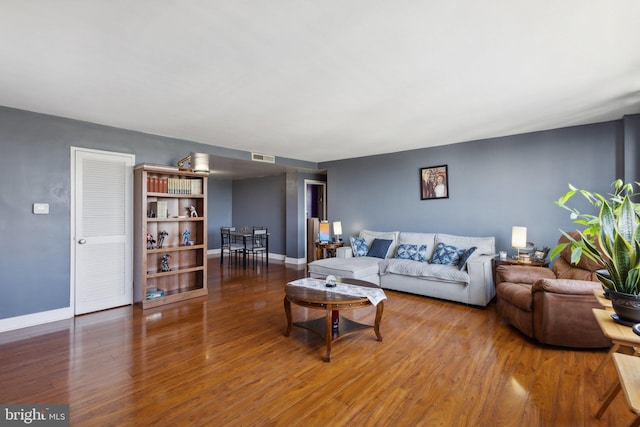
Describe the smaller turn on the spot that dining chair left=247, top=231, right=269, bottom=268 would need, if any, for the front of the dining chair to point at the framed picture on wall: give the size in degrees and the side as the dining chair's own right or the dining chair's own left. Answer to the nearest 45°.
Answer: approximately 180°

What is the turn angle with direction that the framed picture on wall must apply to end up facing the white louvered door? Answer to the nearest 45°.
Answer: approximately 45° to its right

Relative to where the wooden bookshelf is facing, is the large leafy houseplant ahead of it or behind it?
ahead

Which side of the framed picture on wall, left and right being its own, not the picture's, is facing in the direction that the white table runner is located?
front

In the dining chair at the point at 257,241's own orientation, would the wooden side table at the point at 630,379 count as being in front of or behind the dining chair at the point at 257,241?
behind

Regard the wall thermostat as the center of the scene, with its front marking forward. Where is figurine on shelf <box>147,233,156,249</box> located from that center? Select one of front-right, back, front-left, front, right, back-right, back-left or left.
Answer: left

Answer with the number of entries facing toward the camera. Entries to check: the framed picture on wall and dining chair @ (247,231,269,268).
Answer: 1

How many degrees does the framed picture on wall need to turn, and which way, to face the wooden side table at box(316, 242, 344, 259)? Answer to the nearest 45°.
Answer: approximately 90° to its right

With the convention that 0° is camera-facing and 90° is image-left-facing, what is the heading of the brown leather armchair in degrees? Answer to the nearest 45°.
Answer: approximately 45°

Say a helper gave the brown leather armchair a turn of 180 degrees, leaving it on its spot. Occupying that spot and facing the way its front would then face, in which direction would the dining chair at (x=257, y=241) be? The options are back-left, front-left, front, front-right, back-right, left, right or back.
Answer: back-left

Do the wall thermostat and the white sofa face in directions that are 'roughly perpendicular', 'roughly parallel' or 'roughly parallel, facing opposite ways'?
roughly perpendicular

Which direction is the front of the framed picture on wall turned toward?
toward the camera

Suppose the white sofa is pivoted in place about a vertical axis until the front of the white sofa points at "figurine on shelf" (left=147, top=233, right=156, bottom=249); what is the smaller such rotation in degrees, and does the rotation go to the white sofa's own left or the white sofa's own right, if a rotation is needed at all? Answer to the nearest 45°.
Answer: approximately 45° to the white sofa's own right

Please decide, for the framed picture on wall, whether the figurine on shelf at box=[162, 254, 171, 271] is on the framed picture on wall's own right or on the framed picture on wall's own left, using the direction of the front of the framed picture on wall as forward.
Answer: on the framed picture on wall's own right

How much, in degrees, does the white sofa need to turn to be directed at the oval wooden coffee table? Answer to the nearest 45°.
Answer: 0° — it already faces it

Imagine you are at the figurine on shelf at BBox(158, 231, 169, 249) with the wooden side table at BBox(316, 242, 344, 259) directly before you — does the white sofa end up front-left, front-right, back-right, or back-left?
front-right
